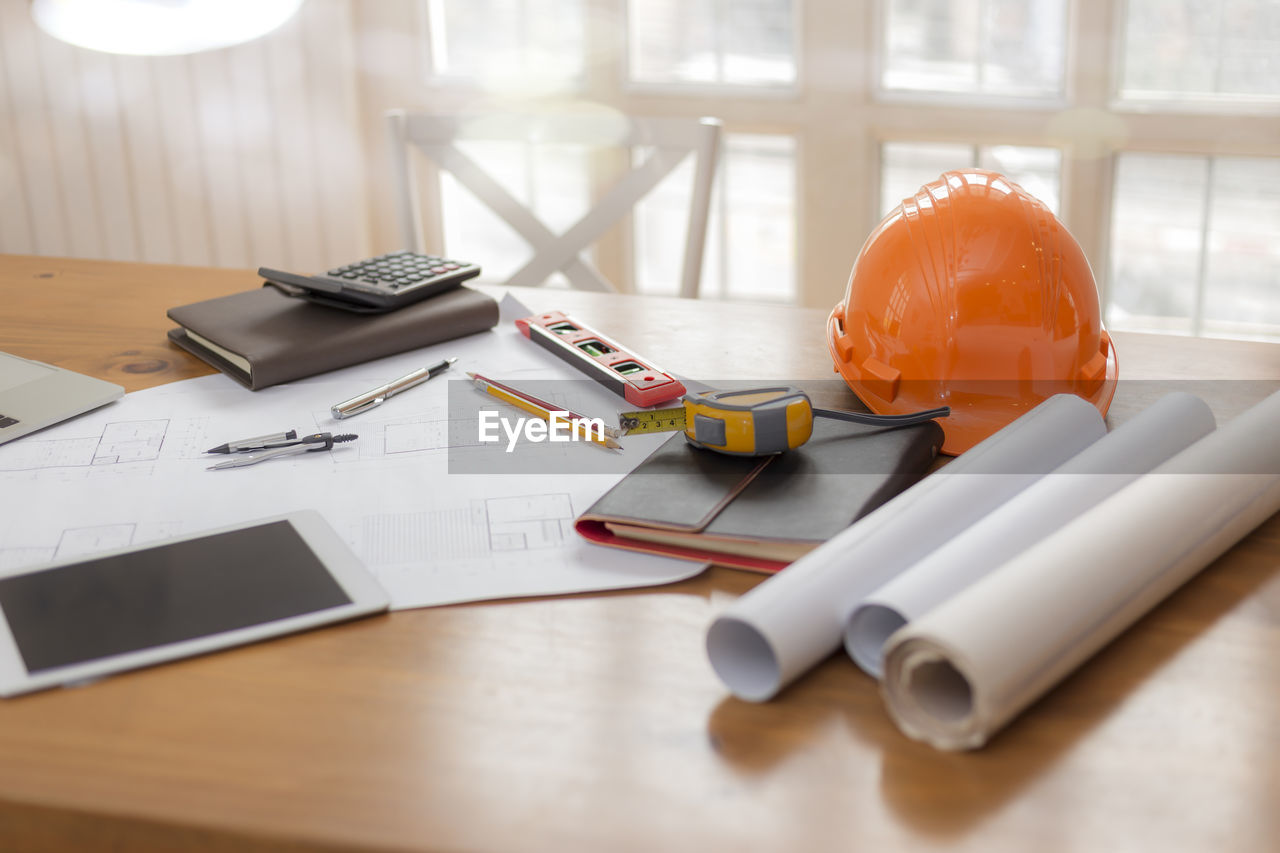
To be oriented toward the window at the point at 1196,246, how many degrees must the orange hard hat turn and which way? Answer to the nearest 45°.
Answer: approximately 180°

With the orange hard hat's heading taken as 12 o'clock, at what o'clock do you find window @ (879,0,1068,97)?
The window is roughly at 6 o'clock from the orange hard hat.

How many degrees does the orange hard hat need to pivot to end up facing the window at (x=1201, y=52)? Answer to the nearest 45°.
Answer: approximately 180°

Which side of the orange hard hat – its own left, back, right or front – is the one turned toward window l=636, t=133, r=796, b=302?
back

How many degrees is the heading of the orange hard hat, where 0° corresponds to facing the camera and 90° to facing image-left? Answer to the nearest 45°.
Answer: approximately 0°

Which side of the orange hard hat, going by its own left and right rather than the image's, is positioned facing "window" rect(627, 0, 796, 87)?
back

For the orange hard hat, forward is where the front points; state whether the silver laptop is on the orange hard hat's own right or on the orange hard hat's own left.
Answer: on the orange hard hat's own right
